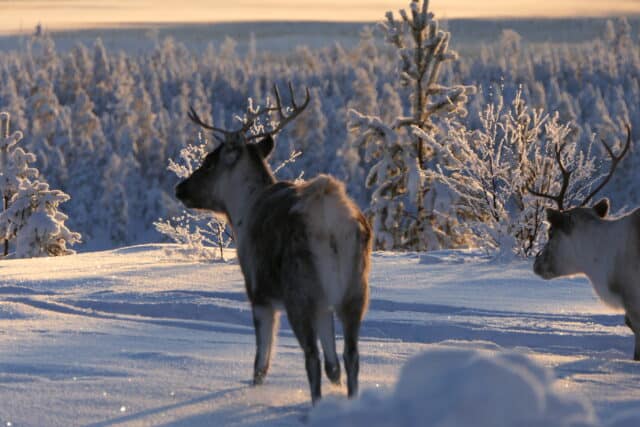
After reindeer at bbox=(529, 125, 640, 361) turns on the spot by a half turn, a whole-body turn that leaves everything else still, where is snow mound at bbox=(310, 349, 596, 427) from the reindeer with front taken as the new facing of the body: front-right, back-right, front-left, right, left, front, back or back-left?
right

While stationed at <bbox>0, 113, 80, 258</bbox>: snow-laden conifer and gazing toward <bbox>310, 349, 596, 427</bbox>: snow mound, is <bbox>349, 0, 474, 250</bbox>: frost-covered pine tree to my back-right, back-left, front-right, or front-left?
front-left

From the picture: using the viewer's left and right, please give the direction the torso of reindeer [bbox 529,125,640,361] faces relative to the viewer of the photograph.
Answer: facing to the left of the viewer

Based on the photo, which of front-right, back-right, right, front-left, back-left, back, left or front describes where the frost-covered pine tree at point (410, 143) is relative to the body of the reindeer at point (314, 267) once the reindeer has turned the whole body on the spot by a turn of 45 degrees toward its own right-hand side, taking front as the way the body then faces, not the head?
front

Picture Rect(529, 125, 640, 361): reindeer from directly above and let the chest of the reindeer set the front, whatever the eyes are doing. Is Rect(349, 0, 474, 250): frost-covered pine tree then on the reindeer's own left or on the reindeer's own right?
on the reindeer's own right

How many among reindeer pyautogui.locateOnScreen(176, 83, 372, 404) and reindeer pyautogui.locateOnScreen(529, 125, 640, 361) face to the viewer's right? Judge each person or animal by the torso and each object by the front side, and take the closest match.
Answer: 0

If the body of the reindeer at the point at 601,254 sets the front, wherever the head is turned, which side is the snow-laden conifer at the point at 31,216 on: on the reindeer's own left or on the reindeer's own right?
on the reindeer's own right

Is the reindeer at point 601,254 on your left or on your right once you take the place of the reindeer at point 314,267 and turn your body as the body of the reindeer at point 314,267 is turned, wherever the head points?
on your right

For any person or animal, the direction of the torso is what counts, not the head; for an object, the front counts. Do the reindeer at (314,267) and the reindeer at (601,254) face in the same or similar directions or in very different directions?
same or similar directions

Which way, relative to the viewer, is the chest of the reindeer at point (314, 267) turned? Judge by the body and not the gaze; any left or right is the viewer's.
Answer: facing away from the viewer and to the left of the viewer
